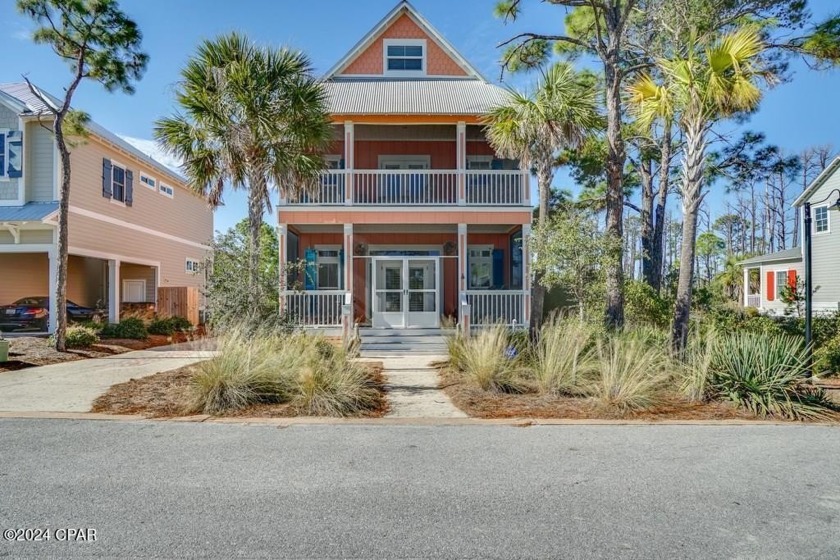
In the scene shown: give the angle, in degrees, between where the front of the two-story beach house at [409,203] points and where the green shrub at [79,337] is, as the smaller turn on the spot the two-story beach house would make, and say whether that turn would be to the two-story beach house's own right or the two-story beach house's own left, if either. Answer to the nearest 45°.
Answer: approximately 90° to the two-story beach house's own right

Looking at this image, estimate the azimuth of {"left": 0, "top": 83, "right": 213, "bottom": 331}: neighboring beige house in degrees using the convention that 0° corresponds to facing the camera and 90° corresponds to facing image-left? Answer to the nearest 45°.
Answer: approximately 45°

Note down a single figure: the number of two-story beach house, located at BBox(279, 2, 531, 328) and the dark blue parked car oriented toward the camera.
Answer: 1

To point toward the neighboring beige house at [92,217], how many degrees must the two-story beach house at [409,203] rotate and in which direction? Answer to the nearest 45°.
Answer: approximately 90° to its right

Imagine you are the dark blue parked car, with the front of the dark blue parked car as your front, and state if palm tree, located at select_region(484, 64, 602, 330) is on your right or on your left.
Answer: on your right

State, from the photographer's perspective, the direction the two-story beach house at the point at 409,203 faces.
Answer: facing the viewer

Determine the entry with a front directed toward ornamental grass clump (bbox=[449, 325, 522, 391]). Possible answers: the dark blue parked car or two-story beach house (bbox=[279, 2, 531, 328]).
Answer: the two-story beach house

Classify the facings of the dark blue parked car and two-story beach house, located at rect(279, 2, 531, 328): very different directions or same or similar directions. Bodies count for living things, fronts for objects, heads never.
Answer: very different directions
